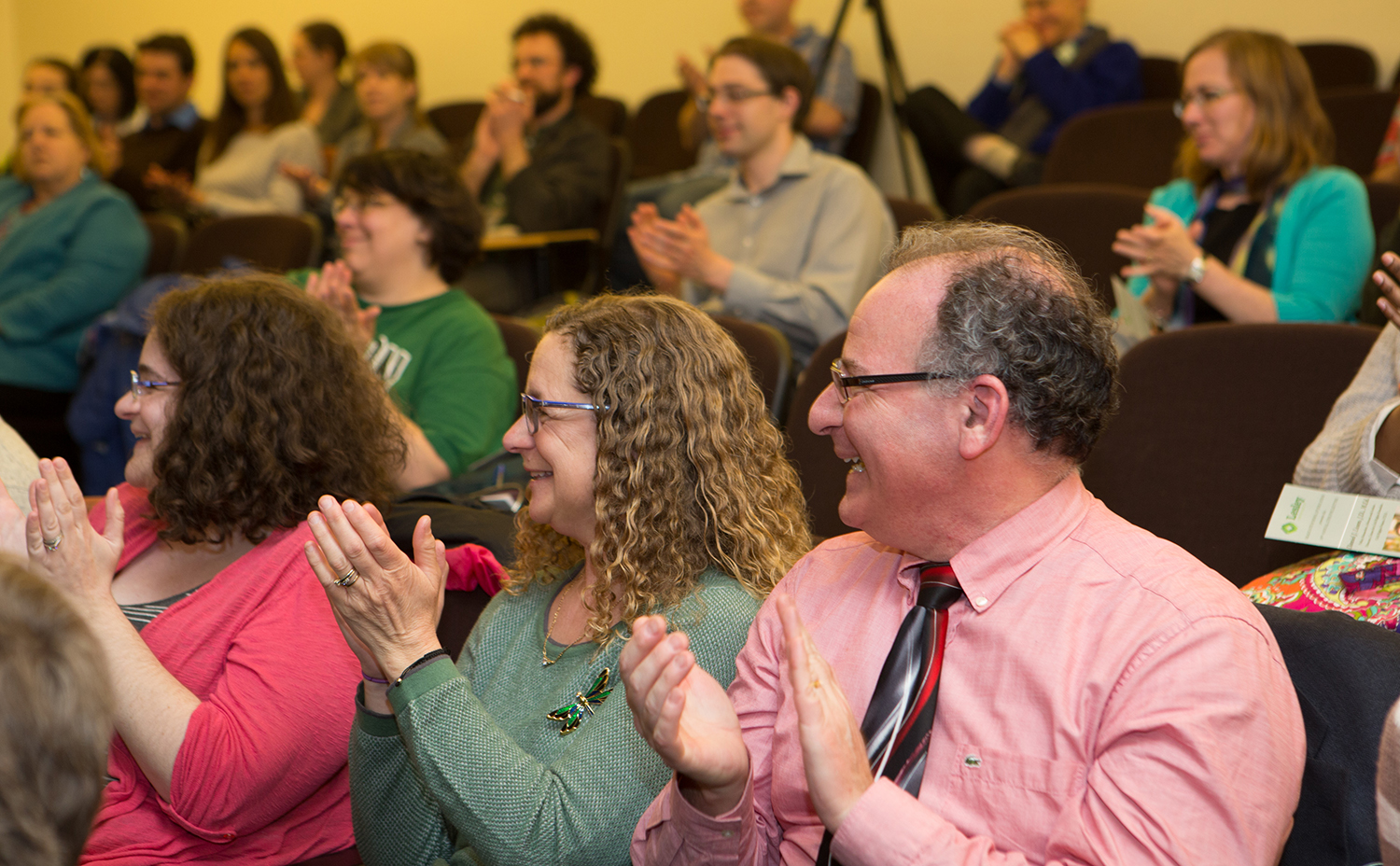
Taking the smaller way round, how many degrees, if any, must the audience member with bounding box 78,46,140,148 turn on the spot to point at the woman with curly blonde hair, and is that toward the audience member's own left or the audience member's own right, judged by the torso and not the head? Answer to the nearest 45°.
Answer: approximately 45° to the audience member's own left

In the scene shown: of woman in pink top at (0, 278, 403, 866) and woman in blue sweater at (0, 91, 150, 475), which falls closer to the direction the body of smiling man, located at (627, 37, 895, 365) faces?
the woman in pink top

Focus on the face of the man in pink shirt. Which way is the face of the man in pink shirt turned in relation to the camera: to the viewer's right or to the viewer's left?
to the viewer's left

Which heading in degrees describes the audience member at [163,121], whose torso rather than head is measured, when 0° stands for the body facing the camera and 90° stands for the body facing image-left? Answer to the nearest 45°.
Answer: approximately 45°

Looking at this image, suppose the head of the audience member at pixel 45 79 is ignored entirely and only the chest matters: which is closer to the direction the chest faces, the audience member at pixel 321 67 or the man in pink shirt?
the man in pink shirt

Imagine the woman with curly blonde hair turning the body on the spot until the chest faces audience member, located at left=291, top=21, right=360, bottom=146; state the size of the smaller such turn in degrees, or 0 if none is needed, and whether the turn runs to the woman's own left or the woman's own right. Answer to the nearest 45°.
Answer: approximately 135° to the woman's own right

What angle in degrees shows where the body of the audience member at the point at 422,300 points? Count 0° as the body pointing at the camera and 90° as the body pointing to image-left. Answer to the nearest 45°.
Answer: approximately 45°

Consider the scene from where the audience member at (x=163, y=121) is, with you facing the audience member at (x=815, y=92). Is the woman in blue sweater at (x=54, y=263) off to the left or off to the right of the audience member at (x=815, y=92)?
right
